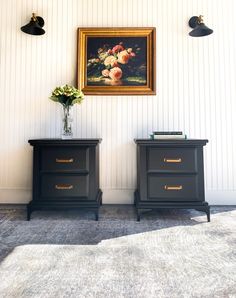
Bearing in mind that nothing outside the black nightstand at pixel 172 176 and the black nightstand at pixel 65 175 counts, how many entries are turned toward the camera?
2

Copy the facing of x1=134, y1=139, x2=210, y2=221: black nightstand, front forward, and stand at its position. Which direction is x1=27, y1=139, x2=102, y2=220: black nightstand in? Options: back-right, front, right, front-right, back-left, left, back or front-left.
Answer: right

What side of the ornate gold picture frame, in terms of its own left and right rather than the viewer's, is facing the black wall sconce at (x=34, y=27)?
right

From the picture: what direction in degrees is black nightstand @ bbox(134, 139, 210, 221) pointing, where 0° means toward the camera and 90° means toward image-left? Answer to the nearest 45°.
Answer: approximately 0°

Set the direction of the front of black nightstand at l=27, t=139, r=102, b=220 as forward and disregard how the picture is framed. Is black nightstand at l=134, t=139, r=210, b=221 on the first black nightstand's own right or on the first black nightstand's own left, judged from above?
on the first black nightstand's own left
